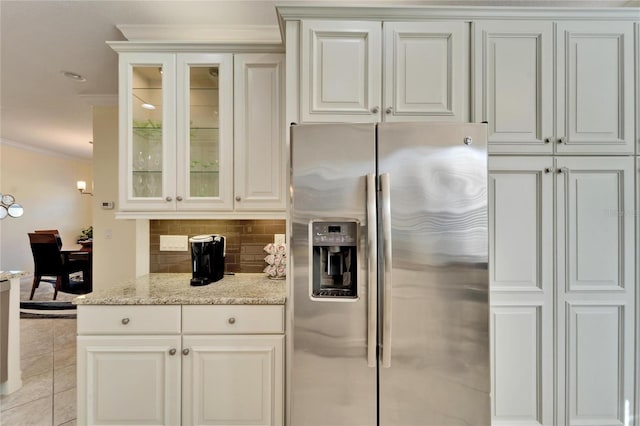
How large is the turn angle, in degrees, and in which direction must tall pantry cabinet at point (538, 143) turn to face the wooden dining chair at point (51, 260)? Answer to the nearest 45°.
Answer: approximately 90° to its right

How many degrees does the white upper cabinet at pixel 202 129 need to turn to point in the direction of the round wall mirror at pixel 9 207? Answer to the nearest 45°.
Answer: approximately 135° to its right

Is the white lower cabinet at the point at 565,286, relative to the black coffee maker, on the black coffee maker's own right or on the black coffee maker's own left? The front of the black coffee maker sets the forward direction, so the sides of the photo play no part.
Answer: on the black coffee maker's own left

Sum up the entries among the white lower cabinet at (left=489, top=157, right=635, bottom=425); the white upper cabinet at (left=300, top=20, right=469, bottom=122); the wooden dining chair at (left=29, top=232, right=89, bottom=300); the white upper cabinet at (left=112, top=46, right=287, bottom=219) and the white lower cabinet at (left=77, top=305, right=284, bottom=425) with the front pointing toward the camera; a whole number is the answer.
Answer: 4

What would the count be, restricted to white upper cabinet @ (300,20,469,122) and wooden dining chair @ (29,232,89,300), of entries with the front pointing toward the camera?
1

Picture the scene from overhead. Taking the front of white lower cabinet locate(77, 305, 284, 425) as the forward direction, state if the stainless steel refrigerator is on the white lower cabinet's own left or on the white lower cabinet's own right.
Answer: on the white lower cabinet's own left

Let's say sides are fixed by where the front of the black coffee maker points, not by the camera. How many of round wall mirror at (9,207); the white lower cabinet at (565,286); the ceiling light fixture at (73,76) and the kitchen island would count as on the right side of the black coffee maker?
3

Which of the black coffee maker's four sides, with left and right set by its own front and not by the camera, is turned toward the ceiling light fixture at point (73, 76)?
right

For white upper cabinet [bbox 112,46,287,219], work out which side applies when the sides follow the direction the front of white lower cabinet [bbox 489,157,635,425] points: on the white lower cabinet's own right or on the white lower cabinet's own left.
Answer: on the white lower cabinet's own right
